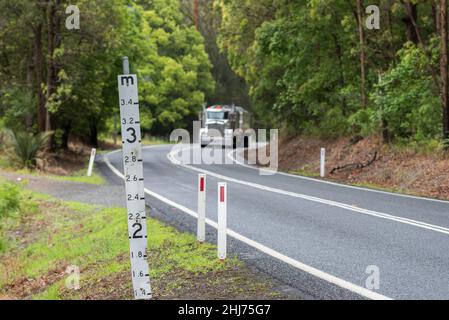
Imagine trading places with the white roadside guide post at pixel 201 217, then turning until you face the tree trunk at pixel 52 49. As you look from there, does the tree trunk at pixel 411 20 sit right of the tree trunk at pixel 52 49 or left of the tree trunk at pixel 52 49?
right

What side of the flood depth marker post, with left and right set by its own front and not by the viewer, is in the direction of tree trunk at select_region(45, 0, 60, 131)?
back

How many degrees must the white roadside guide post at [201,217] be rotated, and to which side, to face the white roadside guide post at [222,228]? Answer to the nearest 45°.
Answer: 0° — it already faces it

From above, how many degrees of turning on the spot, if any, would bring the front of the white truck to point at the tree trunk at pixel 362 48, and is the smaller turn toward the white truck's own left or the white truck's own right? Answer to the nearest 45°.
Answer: approximately 45° to the white truck's own left

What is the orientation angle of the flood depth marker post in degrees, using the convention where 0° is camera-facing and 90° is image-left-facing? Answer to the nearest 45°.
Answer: approximately 0°

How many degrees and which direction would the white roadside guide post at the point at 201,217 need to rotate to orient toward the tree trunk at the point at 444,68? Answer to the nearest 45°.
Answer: approximately 135° to its left

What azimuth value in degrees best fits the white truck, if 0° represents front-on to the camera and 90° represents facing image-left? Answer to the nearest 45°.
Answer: approximately 45°
